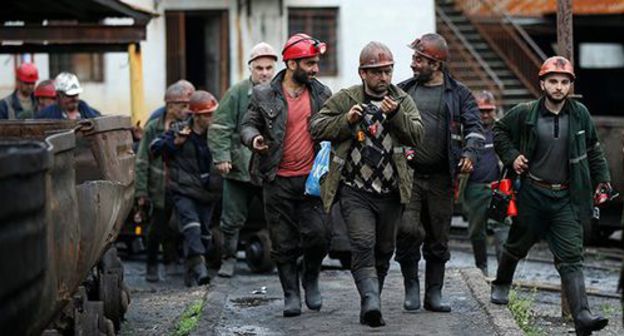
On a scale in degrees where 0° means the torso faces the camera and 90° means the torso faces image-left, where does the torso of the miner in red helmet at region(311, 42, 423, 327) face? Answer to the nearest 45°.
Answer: approximately 0°

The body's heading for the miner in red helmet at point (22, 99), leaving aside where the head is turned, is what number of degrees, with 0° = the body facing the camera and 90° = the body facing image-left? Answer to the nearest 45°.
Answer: approximately 315°

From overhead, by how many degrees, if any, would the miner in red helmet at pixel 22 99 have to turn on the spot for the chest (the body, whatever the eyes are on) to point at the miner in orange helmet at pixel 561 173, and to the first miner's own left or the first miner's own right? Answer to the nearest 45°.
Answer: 0° — they already face them

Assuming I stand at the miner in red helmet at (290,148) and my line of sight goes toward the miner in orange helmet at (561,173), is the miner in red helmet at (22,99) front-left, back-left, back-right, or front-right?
back-left

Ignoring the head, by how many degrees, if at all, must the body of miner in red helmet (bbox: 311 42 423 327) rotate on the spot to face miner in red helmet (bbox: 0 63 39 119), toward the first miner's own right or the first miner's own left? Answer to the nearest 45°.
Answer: approximately 135° to the first miner's own right

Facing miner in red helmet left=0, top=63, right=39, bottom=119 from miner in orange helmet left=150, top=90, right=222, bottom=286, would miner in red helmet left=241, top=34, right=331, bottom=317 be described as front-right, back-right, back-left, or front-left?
back-left
